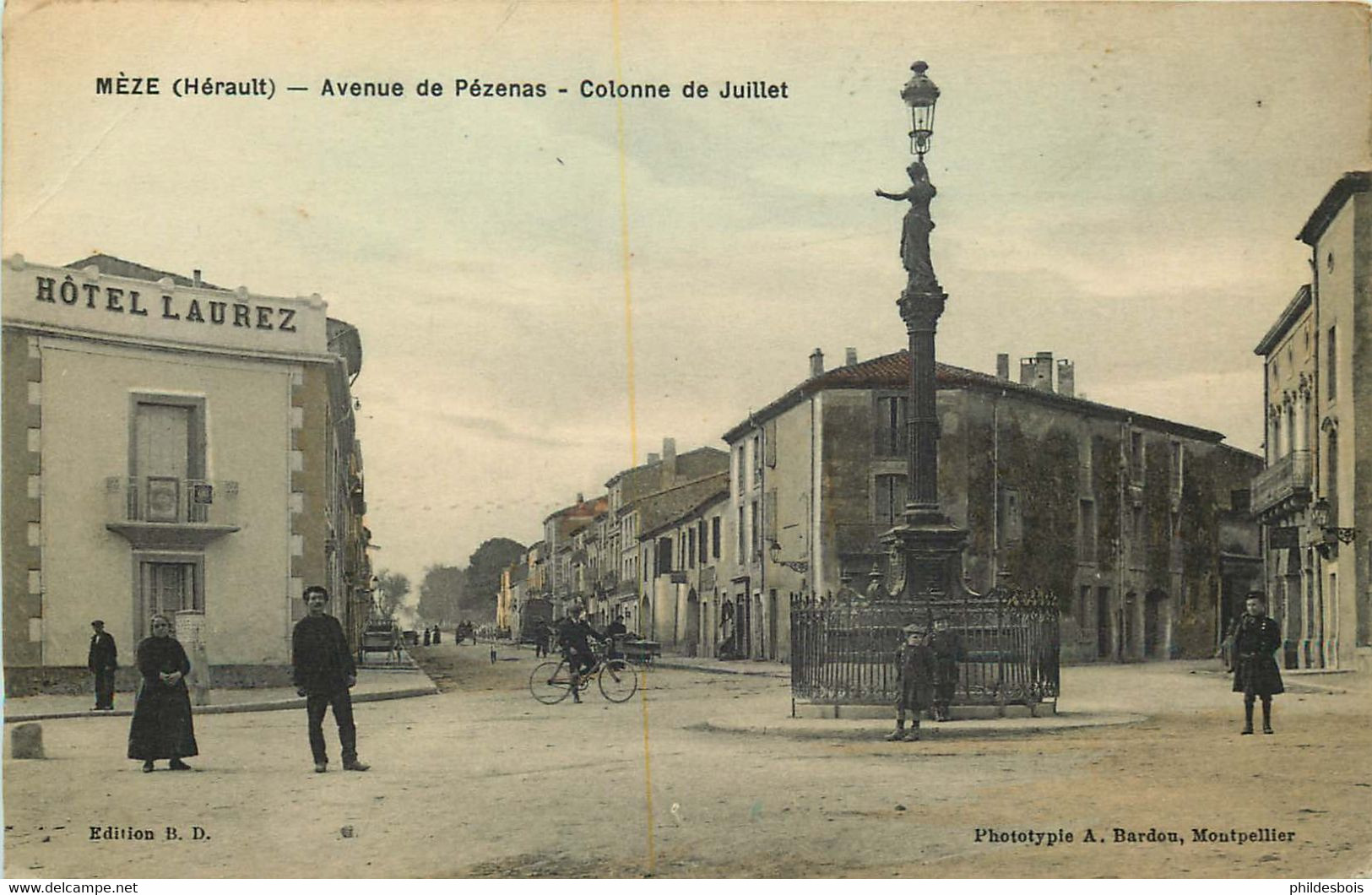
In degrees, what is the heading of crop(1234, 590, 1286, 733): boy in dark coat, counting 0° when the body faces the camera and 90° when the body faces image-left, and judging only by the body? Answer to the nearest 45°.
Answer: approximately 0°

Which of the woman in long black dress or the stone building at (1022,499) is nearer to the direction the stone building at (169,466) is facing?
the woman in long black dress

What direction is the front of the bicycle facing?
to the viewer's right

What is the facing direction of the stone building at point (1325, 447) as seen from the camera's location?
facing to the left of the viewer

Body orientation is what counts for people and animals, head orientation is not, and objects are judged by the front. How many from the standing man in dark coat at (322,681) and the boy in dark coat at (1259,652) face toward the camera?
2

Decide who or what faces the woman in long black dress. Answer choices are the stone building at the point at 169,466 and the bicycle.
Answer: the stone building

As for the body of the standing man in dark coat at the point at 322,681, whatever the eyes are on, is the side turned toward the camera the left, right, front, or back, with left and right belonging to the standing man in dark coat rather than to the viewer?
front

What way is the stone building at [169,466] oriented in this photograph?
toward the camera

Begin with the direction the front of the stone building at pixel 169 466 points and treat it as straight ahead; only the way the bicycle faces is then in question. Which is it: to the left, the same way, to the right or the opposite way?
to the left

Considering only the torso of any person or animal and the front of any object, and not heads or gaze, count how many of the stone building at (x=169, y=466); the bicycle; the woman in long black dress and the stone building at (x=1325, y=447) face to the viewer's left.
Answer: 1

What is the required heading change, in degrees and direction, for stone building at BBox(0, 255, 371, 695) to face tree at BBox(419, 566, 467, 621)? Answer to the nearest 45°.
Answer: approximately 135° to its left
